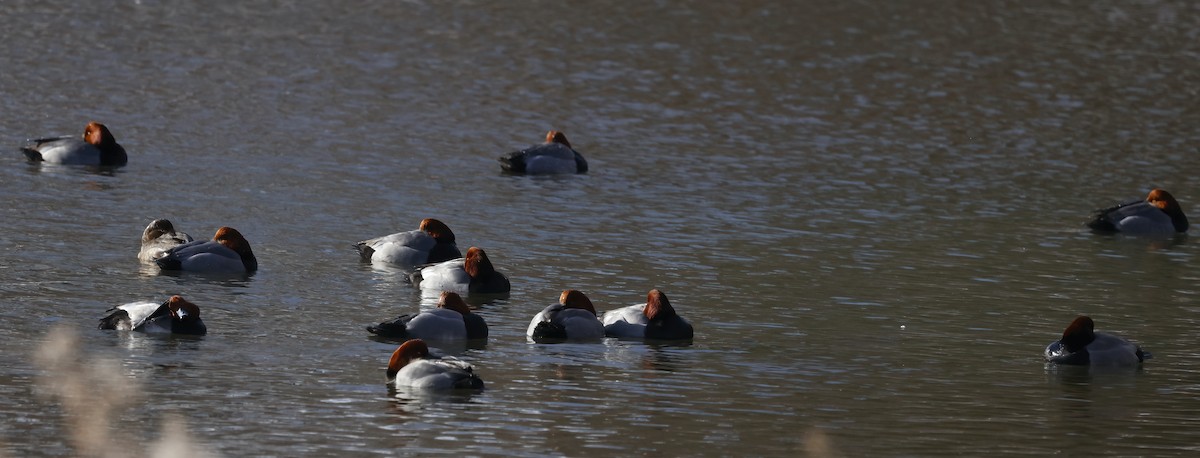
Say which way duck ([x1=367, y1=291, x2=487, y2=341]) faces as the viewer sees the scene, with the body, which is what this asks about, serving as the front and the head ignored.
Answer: to the viewer's right

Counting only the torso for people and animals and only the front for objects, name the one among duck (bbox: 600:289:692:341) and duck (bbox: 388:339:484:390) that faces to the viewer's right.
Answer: duck (bbox: 600:289:692:341)

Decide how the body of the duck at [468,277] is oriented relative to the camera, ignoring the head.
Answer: to the viewer's right

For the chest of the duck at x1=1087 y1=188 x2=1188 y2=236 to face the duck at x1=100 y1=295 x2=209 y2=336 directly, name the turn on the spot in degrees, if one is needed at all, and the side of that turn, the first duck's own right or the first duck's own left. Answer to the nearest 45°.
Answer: approximately 135° to the first duck's own right

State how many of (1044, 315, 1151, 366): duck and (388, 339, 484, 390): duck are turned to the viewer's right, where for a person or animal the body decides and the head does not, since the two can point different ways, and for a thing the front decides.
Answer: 0

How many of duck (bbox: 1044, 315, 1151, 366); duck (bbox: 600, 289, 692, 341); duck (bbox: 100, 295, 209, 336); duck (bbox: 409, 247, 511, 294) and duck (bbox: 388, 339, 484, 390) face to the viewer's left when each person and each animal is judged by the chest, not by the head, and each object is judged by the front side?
2

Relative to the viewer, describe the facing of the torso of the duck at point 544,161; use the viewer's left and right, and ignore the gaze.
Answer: facing to the right of the viewer

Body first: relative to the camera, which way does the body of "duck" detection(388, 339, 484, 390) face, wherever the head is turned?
to the viewer's left

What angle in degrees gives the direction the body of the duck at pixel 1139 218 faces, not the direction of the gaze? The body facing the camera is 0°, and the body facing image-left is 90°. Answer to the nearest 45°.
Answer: approximately 270°

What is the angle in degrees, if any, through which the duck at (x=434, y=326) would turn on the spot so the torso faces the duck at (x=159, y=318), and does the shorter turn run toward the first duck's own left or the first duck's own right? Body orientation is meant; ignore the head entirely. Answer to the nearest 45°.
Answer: approximately 180°

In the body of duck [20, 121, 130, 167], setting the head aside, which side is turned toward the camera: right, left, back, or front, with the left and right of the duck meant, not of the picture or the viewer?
right

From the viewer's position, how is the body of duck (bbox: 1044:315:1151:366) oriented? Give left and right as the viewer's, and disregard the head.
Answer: facing to the left of the viewer

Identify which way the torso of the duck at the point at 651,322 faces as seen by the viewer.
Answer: to the viewer's right

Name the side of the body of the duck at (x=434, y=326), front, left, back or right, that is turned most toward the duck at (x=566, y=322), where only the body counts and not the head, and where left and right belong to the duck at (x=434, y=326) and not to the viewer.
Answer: front

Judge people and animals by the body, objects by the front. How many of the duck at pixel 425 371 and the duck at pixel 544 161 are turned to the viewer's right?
1

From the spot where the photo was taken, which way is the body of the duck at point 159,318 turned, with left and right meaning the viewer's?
facing to the right of the viewer

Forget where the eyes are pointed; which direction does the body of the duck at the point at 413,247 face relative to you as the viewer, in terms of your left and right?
facing to the right of the viewer

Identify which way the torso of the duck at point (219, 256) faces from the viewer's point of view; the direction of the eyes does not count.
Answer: to the viewer's right
